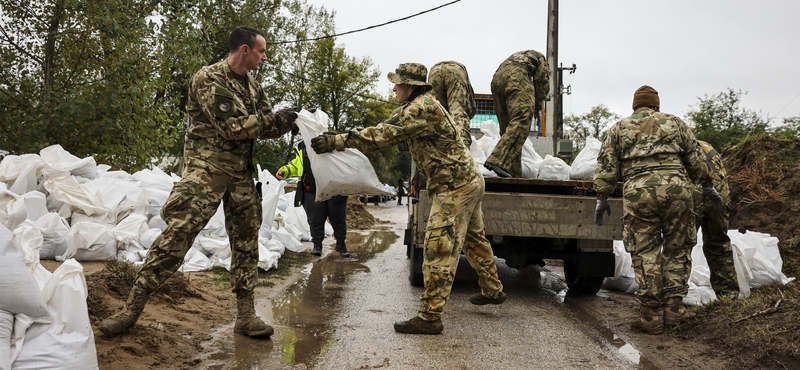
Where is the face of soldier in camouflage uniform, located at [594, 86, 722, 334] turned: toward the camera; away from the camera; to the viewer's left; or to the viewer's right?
away from the camera

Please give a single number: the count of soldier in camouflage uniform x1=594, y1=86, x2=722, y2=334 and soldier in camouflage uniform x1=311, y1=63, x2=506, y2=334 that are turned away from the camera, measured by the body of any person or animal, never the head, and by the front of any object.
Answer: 1

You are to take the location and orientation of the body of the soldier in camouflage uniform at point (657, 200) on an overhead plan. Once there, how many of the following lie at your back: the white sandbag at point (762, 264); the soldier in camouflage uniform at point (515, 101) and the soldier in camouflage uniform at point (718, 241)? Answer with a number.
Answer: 0

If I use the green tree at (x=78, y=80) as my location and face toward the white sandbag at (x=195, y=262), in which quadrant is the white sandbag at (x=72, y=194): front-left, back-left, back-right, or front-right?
front-right

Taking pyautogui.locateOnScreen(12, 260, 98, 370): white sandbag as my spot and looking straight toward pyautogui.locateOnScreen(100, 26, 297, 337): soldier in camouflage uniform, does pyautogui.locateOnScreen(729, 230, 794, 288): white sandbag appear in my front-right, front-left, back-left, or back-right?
front-right

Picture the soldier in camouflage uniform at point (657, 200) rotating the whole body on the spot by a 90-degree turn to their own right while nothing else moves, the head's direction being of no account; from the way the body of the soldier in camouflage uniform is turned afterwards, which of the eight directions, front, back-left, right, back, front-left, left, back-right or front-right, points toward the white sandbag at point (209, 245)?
back

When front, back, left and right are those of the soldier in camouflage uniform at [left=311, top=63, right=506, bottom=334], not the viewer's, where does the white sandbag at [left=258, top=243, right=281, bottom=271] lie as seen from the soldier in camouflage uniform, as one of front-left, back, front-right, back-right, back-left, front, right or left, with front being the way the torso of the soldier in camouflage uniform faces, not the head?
front-right

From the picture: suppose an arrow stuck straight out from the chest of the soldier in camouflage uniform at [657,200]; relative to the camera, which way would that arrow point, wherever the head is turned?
away from the camera

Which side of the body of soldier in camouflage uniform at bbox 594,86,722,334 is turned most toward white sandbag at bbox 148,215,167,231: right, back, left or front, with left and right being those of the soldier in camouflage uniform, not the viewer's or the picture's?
left

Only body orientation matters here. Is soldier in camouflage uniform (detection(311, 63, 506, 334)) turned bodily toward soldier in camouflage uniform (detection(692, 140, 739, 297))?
no

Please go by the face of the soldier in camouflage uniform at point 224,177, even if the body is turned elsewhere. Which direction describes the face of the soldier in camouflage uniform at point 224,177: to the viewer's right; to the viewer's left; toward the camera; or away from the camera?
to the viewer's right

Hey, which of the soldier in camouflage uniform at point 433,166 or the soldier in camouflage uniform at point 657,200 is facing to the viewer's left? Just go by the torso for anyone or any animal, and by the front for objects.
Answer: the soldier in camouflage uniform at point 433,166

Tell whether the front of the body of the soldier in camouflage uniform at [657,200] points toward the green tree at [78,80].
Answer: no

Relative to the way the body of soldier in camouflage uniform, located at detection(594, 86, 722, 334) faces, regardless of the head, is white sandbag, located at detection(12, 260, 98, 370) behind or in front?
behind

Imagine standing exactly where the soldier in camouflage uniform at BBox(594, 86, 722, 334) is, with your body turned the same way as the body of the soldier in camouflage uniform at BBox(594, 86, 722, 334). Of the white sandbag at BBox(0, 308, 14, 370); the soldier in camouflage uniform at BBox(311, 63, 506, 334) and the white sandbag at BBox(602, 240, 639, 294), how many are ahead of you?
1

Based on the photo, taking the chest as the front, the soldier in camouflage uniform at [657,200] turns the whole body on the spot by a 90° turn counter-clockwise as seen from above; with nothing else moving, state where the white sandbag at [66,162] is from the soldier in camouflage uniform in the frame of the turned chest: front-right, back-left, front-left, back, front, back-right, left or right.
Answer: front

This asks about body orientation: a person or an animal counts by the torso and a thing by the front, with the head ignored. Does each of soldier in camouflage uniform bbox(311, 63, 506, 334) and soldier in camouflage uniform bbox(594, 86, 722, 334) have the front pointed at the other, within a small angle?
no

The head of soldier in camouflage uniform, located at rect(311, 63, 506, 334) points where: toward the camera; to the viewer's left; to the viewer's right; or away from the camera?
to the viewer's left

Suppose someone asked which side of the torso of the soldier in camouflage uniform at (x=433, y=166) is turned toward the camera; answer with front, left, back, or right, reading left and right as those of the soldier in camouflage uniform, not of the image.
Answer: left
